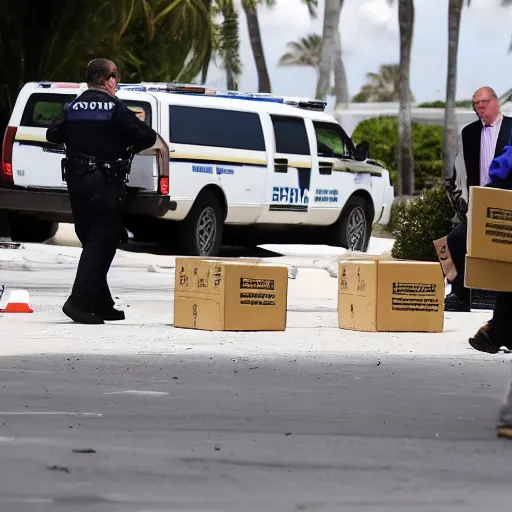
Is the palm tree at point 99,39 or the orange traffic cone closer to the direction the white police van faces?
the palm tree

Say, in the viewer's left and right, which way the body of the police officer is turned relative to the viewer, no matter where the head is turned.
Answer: facing away from the viewer and to the right of the viewer

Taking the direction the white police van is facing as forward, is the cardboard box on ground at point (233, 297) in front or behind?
behind

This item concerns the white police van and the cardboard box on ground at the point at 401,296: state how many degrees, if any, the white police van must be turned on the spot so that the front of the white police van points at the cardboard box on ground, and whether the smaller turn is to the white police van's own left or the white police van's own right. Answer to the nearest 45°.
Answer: approximately 135° to the white police van's own right

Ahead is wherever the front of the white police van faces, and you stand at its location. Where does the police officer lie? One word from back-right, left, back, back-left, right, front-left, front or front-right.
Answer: back-right

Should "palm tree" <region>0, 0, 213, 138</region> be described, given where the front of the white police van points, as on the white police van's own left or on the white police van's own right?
on the white police van's own left

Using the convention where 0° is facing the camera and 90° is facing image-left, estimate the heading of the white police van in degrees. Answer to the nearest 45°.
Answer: approximately 225°
